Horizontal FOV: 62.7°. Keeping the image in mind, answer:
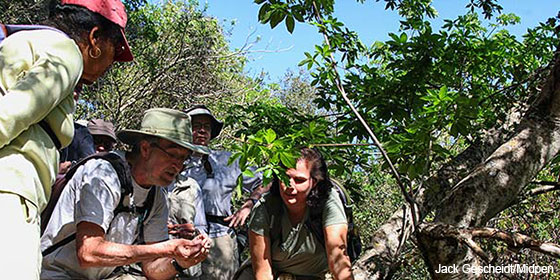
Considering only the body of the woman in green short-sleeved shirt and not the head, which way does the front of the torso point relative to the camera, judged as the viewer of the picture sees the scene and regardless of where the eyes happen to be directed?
toward the camera

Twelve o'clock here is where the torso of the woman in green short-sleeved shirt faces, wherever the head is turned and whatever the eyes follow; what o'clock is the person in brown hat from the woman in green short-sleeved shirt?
The person in brown hat is roughly at 4 o'clock from the woman in green short-sleeved shirt.

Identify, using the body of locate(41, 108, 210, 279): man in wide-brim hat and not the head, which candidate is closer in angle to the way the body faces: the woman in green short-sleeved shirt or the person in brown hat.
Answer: the woman in green short-sleeved shirt

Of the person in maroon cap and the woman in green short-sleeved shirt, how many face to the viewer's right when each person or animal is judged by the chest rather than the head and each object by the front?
1

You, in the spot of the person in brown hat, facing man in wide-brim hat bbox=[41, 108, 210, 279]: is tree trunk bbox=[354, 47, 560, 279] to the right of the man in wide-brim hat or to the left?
left

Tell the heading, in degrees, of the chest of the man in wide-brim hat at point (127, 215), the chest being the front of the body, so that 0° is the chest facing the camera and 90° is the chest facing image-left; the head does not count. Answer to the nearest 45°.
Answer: approximately 315°

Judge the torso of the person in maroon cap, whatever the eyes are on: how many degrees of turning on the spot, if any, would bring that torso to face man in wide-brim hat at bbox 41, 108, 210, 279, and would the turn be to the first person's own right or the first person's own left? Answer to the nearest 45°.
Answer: approximately 45° to the first person's own left

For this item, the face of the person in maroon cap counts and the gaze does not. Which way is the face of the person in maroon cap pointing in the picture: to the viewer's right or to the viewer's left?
to the viewer's right

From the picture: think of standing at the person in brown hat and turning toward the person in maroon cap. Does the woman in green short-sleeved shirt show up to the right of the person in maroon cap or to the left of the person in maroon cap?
left

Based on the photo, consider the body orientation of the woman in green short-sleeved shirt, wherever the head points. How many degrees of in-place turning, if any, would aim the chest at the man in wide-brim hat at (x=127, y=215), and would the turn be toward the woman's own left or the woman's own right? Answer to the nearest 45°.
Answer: approximately 45° to the woman's own right

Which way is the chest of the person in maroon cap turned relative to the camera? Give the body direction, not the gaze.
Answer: to the viewer's right
